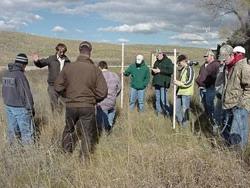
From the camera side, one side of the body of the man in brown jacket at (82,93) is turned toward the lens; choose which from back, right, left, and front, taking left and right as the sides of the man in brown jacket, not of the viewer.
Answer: back

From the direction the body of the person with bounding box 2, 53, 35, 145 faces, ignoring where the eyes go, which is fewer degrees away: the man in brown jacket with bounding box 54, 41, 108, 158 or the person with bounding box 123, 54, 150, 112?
the person

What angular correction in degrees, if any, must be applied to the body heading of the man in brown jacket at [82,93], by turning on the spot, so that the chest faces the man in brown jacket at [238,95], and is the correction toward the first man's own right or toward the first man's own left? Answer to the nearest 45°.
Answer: approximately 90° to the first man's own right

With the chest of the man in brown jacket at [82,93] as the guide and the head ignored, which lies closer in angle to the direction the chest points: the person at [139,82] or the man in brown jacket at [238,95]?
the person

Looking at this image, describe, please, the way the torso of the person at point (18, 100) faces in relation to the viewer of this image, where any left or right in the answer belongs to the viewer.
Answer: facing away from the viewer and to the right of the viewer

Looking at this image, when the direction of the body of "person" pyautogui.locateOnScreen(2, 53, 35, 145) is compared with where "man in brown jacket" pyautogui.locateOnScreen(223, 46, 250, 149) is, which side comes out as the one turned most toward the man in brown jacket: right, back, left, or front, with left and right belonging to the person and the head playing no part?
right

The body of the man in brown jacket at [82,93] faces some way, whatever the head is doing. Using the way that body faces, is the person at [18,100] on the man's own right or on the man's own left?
on the man's own left
